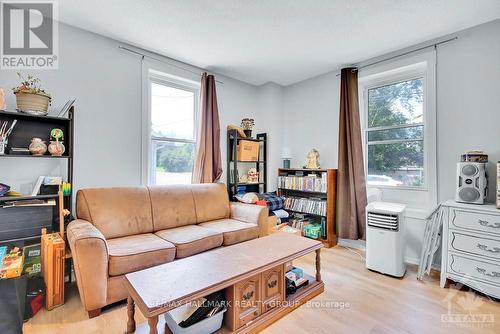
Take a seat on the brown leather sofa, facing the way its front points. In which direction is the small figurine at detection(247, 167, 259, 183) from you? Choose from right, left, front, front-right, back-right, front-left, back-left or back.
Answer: left

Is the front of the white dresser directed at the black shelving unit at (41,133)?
no

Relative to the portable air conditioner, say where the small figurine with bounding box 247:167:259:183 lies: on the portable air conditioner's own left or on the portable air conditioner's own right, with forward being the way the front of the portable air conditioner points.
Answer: on the portable air conditioner's own right

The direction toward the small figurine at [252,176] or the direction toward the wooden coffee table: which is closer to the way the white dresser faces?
the wooden coffee table

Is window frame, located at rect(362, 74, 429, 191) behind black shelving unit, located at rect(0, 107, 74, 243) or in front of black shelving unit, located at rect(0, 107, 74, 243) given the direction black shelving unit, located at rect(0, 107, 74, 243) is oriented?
in front

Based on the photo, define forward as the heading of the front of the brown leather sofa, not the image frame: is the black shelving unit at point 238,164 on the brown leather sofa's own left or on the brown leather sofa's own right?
on the brown leather sofa's own left

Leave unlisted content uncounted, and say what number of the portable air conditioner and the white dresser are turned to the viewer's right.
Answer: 0

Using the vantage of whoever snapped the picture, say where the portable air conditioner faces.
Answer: facing the viewer and to the left of the viewer

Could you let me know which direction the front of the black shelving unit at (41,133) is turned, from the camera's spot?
facing the viewer and to the right of the viewer

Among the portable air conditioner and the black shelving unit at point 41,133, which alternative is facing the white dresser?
the black shelving unit

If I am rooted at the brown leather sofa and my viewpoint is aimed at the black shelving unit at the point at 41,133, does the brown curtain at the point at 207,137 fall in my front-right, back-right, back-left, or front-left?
back-right

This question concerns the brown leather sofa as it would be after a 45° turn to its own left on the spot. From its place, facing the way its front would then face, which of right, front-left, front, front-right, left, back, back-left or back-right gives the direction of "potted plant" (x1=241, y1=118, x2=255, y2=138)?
front-left

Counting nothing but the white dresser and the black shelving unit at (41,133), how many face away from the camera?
0
